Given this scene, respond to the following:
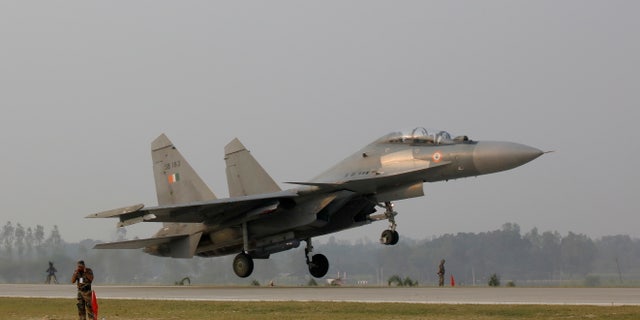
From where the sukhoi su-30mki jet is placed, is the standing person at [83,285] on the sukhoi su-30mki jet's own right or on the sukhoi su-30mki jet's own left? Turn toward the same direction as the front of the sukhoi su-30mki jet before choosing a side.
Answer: on the sukhoi su-30mki jet's own right

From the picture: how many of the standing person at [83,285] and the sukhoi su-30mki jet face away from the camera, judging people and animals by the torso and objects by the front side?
0

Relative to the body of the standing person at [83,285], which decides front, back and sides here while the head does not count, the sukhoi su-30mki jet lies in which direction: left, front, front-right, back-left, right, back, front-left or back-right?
back-left

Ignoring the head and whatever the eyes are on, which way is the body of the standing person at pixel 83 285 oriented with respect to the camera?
toward the camera
